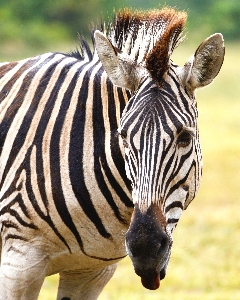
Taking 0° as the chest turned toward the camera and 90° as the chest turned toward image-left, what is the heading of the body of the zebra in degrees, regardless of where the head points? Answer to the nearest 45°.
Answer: approximately 315°
